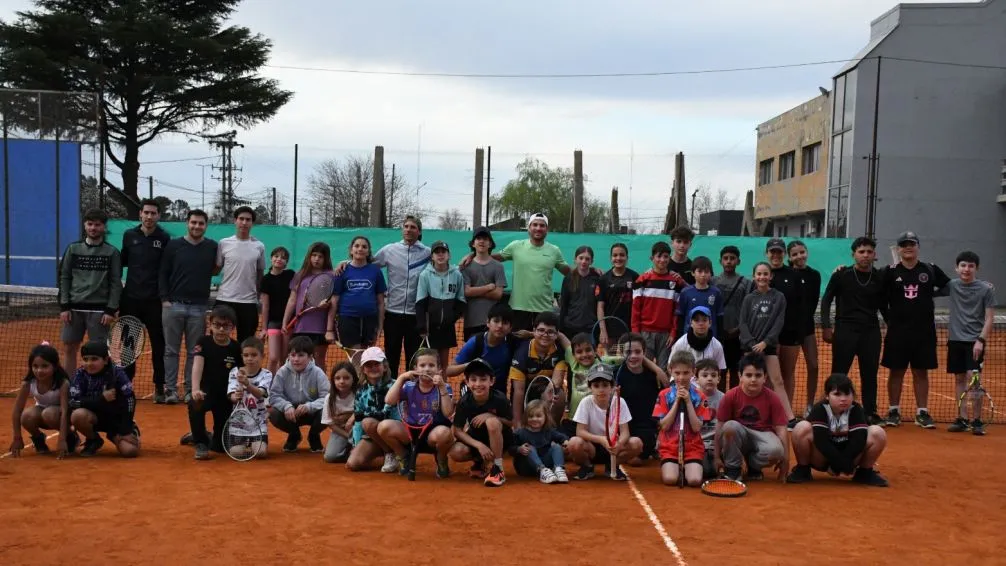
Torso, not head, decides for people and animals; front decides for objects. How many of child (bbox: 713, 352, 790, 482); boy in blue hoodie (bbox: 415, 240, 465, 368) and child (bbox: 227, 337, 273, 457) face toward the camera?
3

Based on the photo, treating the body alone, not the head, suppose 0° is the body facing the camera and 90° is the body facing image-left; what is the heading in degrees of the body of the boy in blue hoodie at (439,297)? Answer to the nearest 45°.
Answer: approximately 0°

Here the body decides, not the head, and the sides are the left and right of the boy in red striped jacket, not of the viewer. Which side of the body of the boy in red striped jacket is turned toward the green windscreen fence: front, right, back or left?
back

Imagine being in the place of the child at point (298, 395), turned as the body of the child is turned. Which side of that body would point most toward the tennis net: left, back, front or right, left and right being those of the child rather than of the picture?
back

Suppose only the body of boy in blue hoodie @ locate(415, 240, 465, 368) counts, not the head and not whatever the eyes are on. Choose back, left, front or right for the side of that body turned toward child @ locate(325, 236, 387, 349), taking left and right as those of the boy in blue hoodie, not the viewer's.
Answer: right

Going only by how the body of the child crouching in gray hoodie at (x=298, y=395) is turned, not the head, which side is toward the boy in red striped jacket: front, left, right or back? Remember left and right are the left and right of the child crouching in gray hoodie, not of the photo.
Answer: left
